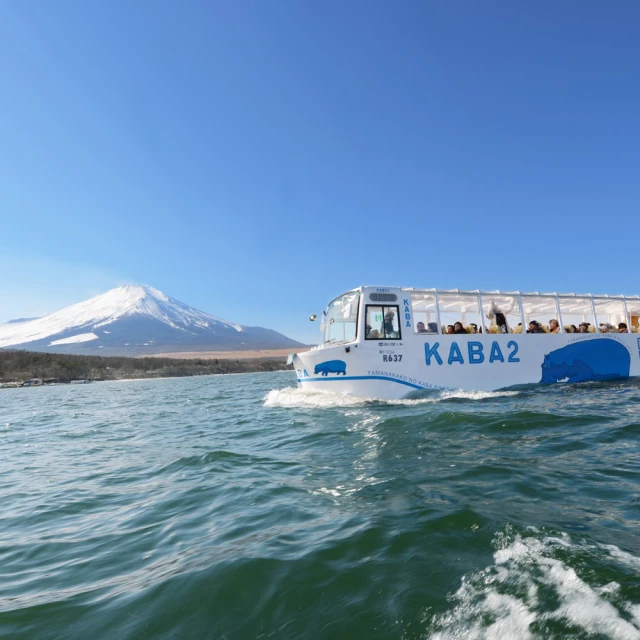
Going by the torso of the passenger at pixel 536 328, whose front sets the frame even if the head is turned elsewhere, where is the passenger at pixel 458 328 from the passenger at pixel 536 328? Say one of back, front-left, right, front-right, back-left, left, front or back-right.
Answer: front-left

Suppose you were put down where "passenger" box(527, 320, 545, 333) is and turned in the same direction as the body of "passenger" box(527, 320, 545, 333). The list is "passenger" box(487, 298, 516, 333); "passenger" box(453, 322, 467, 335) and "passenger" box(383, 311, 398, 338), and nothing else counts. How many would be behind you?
0

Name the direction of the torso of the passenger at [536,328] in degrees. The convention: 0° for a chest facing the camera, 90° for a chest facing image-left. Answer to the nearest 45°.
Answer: approximately 90°

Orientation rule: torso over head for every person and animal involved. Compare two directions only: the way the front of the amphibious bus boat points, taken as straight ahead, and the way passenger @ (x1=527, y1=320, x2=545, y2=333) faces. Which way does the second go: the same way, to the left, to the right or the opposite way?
the same way

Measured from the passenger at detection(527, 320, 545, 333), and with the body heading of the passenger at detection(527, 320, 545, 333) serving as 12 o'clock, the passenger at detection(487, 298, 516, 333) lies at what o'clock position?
the passenger at detection(487, 298, 516, 333) is roughly at 11 o'clock from the passenger at detection(527, 320, 545, 333).

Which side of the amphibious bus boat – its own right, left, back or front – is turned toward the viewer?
left
